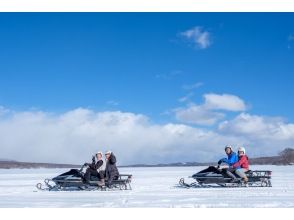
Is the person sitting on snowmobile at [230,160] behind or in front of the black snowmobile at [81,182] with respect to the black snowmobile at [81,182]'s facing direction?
behind

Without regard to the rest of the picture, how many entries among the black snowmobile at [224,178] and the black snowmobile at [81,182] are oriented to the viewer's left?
2

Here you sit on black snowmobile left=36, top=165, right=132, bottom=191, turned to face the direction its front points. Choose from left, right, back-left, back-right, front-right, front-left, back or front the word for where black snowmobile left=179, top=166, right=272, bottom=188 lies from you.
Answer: back

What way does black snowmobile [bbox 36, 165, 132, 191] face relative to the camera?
to the viewer's left

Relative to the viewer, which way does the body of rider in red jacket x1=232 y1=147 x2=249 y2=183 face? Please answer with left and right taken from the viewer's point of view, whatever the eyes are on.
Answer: facing to the left of the viewer

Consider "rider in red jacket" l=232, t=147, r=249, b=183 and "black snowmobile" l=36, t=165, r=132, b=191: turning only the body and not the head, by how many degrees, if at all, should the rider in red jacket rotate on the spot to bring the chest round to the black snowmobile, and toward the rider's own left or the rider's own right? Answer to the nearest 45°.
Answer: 0° — they already face it

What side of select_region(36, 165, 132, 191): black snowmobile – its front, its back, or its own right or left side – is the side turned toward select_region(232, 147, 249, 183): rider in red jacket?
back

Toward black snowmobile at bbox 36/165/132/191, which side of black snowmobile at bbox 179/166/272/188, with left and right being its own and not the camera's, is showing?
front

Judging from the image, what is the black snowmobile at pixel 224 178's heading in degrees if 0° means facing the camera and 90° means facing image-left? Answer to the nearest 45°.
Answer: approximately 90°

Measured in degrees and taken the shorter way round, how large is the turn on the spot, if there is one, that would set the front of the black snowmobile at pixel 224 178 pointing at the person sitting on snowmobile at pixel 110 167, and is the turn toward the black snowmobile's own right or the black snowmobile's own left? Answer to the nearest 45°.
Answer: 0° — it already faces them

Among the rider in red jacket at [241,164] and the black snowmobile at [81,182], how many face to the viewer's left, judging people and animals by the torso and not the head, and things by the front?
2
